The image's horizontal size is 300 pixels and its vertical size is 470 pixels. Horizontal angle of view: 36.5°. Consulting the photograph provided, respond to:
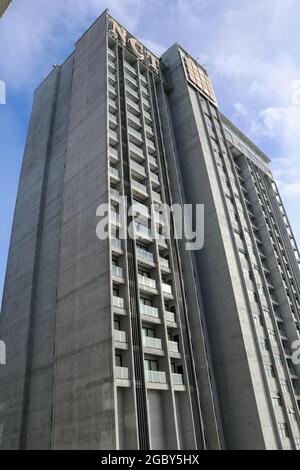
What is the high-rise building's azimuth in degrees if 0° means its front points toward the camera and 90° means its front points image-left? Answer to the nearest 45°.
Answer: approximately 315°
